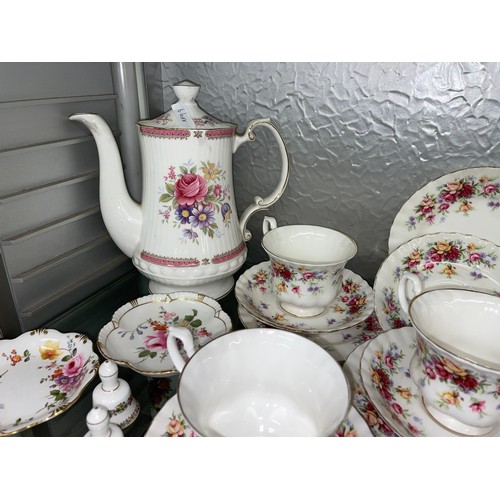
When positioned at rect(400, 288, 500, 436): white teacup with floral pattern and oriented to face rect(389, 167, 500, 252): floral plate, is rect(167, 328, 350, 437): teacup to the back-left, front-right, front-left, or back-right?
back-left

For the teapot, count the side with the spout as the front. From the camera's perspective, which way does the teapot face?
to the viewer's left

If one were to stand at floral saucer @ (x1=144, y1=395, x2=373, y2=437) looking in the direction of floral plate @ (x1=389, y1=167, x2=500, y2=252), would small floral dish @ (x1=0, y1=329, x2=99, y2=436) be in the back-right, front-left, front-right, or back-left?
back-left
